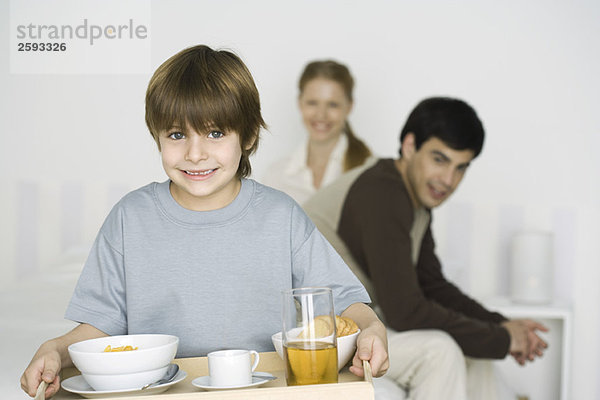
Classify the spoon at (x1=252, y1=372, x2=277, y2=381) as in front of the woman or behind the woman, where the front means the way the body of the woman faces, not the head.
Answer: in front

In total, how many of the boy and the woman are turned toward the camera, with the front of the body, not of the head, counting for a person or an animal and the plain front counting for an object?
2

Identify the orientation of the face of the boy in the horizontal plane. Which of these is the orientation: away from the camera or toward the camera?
toward the camera

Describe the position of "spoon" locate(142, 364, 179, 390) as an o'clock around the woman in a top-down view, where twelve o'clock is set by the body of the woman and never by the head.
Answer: The spoon is roughly at 12 o'clock from the woman.

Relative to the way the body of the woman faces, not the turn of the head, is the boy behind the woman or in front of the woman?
in front

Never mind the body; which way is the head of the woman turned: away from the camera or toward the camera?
toward the camera

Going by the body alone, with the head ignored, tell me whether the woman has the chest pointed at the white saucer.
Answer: yes

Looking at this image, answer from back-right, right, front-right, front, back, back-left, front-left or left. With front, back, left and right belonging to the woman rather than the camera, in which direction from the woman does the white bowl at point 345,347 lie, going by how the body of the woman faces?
front

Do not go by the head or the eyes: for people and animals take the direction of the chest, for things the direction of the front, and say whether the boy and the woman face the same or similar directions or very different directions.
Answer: same or similar directions

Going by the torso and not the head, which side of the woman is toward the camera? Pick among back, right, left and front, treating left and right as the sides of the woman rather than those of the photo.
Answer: front

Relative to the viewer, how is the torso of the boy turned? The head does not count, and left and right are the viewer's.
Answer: facing the viewer

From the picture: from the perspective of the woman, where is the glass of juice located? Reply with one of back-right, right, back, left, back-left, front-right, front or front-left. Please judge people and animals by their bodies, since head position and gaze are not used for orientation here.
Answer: front
